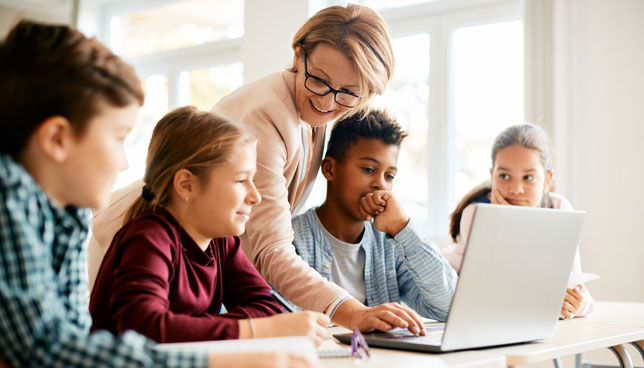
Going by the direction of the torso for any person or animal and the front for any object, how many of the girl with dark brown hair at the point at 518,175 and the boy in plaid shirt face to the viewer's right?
1

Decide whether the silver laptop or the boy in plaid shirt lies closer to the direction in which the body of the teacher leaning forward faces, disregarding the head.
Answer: the silver laptop

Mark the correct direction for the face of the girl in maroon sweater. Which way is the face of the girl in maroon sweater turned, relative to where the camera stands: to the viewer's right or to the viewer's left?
to the viewer's right

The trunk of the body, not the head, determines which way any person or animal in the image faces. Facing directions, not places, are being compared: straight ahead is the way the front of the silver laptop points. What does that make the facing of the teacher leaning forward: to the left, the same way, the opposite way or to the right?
the opposite way

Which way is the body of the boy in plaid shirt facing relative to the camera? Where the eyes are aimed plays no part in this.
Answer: to the viewer's right

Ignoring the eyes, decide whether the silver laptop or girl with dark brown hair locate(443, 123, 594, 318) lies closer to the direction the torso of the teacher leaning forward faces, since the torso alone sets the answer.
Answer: the silver laptop

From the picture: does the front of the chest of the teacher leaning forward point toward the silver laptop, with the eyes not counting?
yes

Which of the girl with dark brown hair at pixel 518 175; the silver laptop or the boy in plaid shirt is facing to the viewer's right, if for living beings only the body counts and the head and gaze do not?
the boy in plaid shirt
